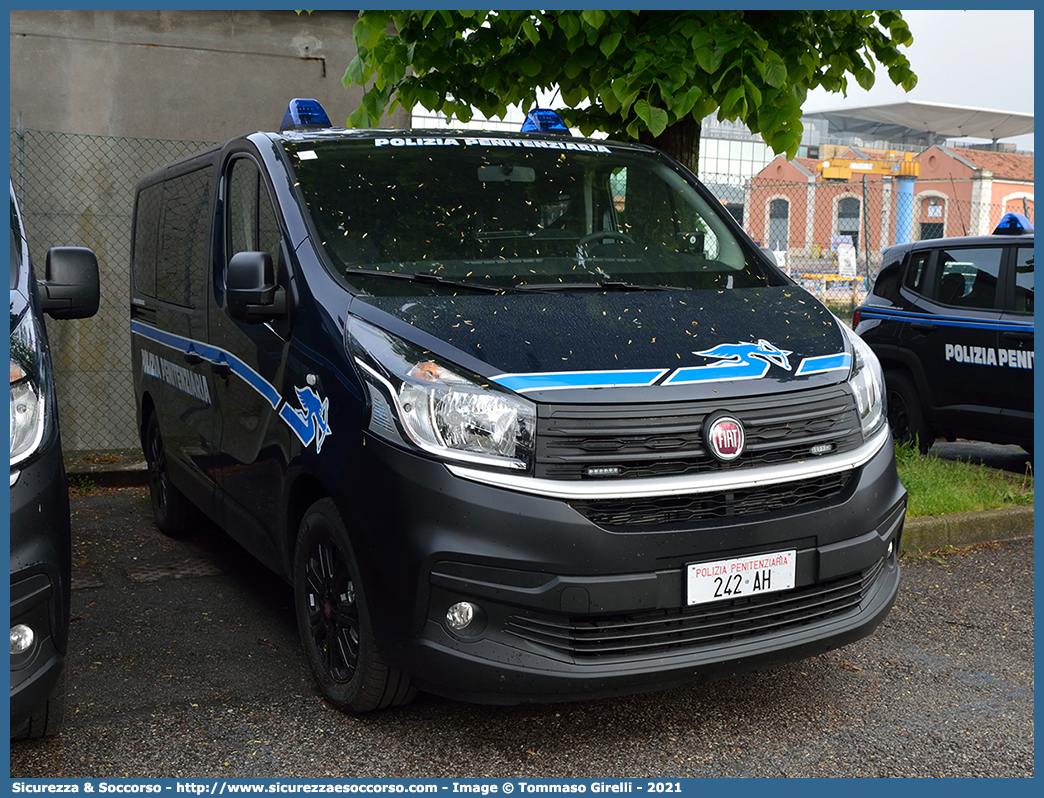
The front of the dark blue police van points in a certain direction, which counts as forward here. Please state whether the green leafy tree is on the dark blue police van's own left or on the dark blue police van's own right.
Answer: on the dark blue police van's own left

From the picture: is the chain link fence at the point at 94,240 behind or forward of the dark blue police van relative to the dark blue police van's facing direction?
behind

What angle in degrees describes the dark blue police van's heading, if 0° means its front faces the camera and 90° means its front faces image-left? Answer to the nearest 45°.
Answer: approximately 315°

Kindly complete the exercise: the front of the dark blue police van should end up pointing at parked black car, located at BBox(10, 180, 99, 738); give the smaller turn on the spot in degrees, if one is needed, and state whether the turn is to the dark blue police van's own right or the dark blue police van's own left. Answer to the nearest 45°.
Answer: approximately 90° to the dark blue police van's own right

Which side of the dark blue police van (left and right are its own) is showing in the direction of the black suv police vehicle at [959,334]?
left
